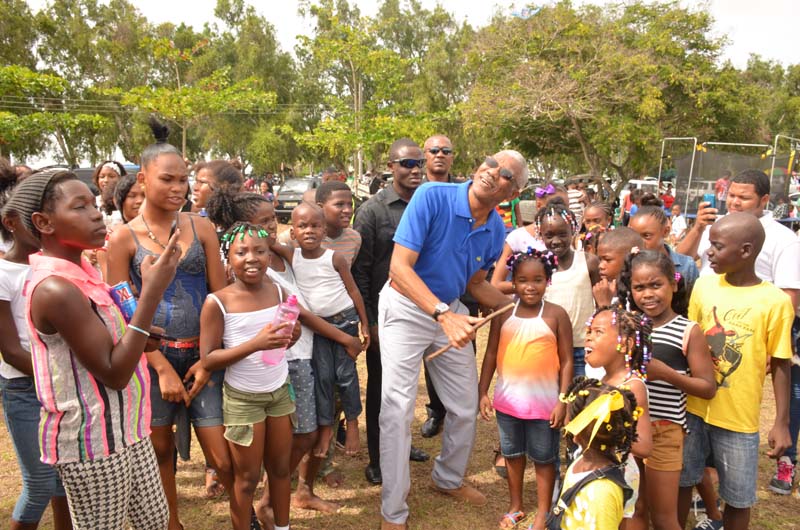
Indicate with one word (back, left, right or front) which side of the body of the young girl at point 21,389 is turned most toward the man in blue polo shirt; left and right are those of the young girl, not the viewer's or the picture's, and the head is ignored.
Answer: front

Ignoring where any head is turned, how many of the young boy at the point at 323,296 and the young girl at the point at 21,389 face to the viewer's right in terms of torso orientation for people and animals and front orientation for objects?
1

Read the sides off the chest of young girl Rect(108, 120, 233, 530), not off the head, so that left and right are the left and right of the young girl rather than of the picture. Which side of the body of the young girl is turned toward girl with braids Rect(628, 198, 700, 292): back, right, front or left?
left

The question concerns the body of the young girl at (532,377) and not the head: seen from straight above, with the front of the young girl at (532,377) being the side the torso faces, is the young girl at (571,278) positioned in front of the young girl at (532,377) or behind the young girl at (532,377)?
behind

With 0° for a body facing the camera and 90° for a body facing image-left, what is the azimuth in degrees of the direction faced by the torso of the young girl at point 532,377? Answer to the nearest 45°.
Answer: approximately 0°

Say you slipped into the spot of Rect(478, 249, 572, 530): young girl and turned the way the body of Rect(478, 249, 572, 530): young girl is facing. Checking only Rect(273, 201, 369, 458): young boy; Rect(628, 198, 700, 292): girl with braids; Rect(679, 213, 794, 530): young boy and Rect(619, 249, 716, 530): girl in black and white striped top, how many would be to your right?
1

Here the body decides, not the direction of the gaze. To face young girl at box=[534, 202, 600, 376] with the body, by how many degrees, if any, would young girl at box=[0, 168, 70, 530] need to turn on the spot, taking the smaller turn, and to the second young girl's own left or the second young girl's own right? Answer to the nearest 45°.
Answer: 0° — they already face them

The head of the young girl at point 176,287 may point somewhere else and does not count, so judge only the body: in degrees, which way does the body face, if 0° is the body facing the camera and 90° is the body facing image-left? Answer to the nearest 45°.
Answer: approximately 0°

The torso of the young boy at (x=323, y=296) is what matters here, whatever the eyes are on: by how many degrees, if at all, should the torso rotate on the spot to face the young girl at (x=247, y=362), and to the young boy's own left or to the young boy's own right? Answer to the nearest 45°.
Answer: approximately 45° to the young boy's own right

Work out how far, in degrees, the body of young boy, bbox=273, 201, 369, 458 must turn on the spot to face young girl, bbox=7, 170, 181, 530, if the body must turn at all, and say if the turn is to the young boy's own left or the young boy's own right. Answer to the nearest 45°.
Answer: approximately 45° to the young boy's own right

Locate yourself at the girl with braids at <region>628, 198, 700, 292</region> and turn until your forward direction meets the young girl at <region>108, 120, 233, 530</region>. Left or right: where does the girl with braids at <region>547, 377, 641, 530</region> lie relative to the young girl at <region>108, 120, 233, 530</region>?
left
